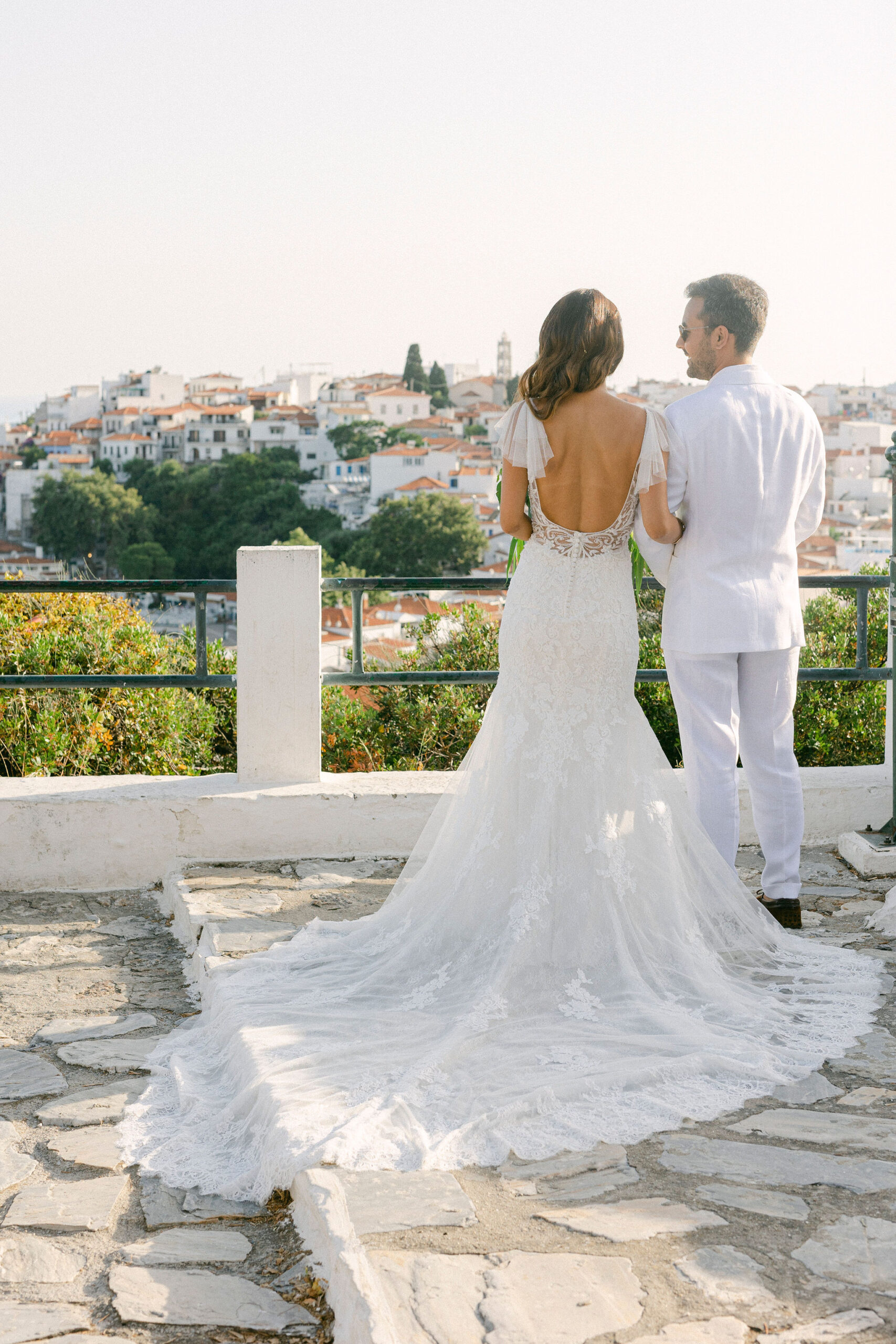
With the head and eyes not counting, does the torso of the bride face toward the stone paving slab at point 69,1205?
no

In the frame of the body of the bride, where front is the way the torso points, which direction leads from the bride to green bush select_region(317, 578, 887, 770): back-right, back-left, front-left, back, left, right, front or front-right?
front

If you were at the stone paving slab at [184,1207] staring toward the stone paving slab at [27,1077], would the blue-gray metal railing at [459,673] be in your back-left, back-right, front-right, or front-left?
front-right

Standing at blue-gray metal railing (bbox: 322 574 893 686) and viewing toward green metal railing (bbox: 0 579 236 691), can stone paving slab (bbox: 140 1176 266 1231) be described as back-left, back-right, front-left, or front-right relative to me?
front-left

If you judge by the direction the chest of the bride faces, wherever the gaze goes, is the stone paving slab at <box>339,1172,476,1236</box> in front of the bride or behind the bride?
behind

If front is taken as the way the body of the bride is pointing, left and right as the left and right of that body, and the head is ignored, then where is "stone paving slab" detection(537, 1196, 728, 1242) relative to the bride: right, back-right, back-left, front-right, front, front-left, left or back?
back

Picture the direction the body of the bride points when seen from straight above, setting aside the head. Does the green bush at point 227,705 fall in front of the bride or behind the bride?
in front

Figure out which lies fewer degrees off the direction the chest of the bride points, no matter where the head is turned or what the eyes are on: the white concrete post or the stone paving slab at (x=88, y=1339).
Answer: the white concrete post

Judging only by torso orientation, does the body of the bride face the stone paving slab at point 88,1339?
no

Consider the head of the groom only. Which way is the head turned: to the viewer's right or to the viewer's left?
to the viewer's left

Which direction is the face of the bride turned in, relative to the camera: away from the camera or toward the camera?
away from the camera

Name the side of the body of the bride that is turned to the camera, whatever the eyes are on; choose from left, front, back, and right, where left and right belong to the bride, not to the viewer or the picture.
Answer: back

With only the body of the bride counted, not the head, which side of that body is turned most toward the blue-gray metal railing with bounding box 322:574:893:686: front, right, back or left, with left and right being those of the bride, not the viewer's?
front

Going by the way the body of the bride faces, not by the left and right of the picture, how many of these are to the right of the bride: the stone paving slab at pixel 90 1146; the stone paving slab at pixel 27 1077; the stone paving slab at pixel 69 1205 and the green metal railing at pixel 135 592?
0

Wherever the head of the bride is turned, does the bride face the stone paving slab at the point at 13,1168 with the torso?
no

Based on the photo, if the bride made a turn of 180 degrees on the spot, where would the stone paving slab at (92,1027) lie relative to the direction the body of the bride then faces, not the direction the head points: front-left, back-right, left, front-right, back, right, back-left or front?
right
